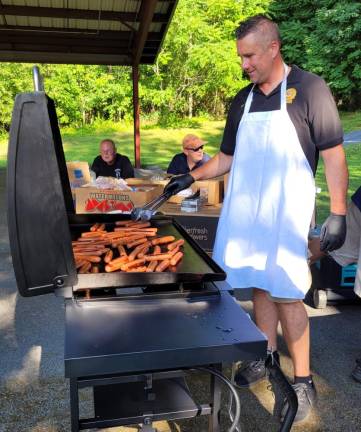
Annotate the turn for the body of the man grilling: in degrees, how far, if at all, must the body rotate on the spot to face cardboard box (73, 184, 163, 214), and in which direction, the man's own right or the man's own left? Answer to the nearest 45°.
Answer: approximately 90° to the man's own right

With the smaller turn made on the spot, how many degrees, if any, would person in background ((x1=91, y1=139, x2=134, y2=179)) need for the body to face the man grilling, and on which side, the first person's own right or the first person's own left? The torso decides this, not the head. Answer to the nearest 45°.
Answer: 0° — they already face them

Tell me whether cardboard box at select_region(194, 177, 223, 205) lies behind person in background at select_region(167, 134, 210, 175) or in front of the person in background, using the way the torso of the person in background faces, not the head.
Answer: in front

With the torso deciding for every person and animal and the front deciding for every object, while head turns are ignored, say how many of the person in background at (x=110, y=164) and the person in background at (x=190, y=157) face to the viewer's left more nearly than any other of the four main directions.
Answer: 0

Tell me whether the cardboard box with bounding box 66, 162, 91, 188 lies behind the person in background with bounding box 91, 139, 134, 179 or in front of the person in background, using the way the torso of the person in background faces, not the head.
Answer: in front

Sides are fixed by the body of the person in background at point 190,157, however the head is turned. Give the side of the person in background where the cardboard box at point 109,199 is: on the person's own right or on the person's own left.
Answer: on the person's own right

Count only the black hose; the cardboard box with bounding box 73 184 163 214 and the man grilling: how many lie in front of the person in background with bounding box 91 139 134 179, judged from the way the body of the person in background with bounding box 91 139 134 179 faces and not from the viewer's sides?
3

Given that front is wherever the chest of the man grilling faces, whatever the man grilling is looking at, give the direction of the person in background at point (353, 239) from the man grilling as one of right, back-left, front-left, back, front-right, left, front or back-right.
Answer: back

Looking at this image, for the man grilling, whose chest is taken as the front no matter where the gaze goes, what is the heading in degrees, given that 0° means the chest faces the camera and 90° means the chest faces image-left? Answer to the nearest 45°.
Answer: approximately 45°

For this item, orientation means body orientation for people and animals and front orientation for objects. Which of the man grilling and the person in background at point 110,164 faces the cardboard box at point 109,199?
the person in background

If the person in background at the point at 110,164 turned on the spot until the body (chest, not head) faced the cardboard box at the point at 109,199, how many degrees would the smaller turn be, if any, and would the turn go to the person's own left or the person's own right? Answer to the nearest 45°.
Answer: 0° — they already face it
